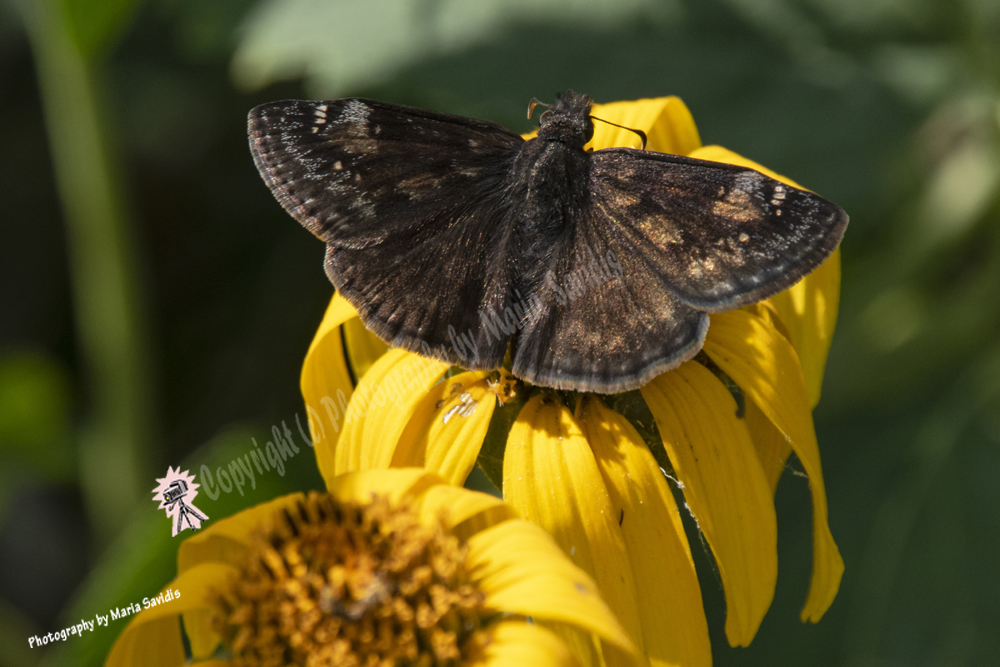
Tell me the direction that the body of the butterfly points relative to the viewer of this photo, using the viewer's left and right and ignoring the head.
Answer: facing away from the viewer
